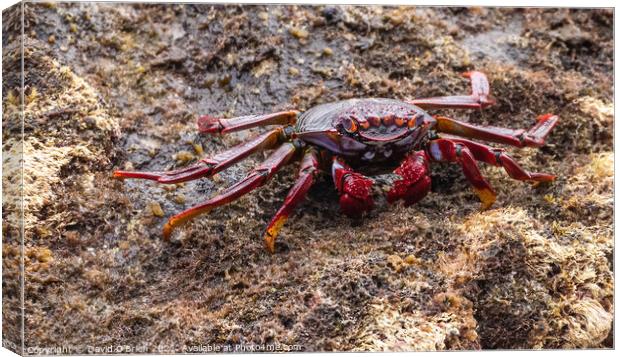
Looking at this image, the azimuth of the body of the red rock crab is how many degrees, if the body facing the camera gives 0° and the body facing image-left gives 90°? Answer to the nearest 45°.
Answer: approximately 315°
